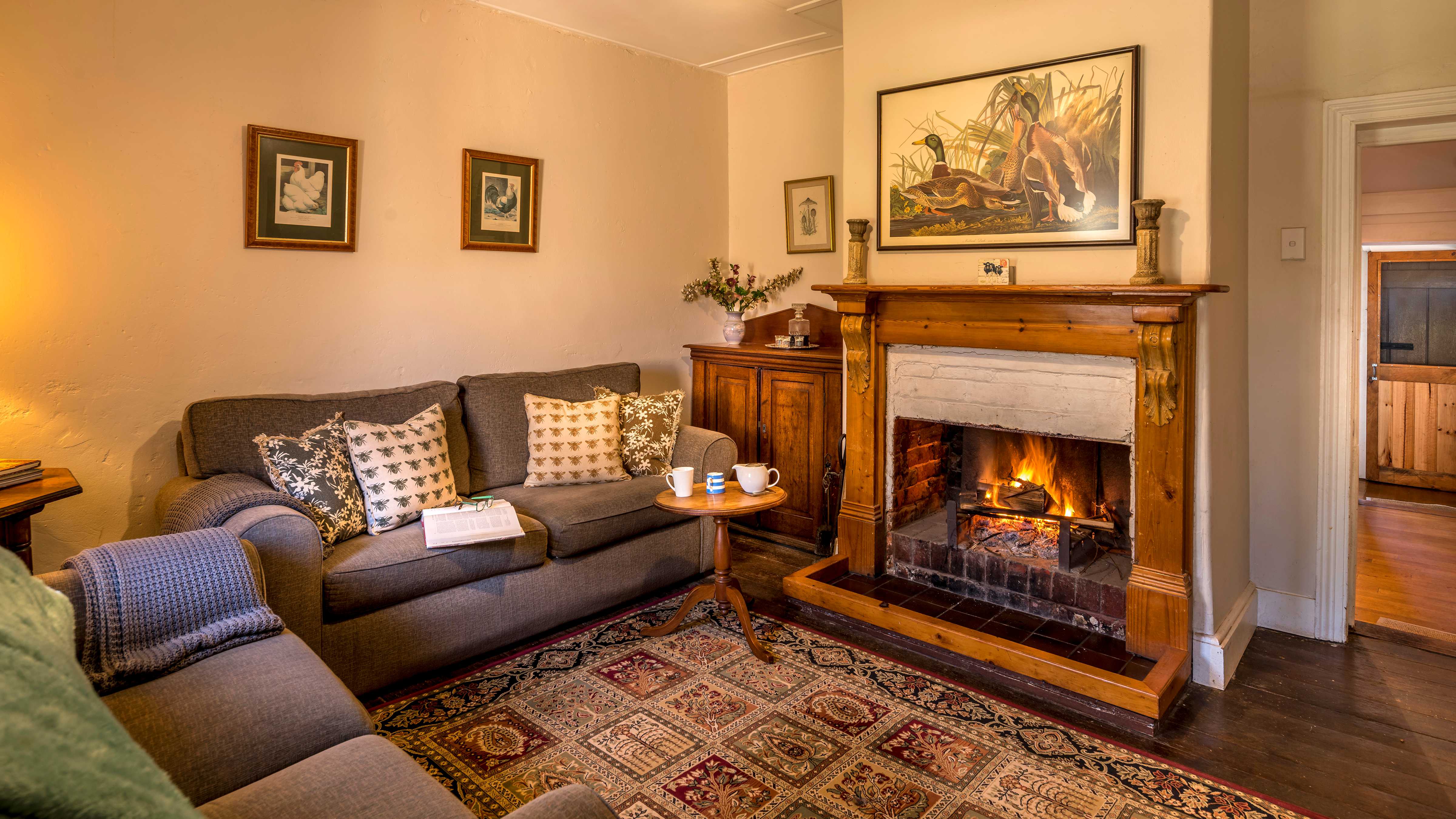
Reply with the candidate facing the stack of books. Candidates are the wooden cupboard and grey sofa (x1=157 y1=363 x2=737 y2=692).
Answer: the wooden cupboard

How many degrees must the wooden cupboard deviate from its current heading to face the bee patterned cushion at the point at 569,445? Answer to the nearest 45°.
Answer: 0° — it already faces it

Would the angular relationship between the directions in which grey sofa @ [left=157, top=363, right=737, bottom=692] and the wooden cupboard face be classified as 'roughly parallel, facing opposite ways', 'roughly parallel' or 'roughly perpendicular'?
roughly perpendicular

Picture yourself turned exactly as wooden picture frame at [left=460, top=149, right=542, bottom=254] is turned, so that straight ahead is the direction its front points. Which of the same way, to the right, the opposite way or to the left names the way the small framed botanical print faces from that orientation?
to the right

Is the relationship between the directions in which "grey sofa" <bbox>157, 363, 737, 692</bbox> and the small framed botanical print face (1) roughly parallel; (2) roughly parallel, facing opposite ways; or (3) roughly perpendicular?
roughly perpendicular

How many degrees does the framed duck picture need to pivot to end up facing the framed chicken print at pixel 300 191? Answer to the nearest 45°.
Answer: approximately 45° to its right
